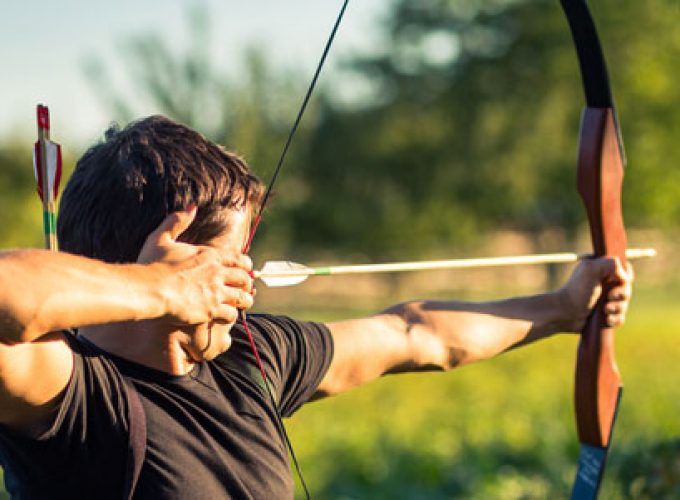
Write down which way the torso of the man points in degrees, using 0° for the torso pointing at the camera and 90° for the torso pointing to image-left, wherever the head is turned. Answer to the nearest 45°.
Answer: approximately 315°

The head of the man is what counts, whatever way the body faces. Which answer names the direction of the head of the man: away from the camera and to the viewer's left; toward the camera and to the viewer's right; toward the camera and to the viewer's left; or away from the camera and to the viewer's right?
away from the camera and to the viewer's right
